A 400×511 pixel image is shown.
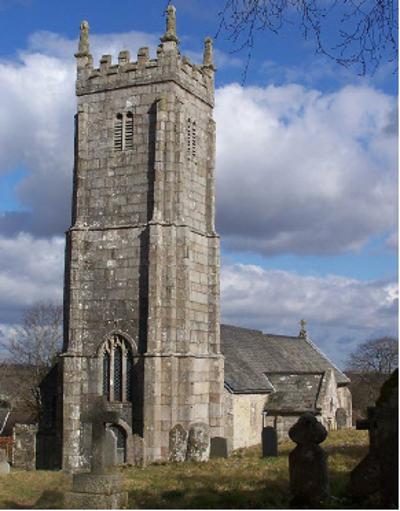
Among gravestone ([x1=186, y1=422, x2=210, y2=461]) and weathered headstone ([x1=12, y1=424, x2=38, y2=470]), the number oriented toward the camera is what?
2

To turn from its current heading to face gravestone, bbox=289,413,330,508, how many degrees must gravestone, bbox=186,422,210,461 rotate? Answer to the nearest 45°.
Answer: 0° — it already faces it

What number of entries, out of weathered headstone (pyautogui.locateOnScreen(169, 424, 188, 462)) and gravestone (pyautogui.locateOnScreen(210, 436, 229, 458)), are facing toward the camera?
2

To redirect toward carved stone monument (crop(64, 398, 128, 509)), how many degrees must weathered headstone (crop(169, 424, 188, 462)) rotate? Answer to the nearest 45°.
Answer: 0° — it already faces it

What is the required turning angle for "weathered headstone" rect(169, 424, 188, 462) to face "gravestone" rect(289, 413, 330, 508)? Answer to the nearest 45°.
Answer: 0° — it already faces it

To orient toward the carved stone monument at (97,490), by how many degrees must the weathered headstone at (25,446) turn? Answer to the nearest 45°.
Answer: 0° — it already faces it

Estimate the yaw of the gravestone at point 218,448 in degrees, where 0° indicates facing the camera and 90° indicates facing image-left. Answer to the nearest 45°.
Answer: approximately 0°

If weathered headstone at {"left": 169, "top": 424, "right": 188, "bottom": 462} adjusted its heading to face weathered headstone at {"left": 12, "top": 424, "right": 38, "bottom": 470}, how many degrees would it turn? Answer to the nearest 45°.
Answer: approximately 135° to its right
